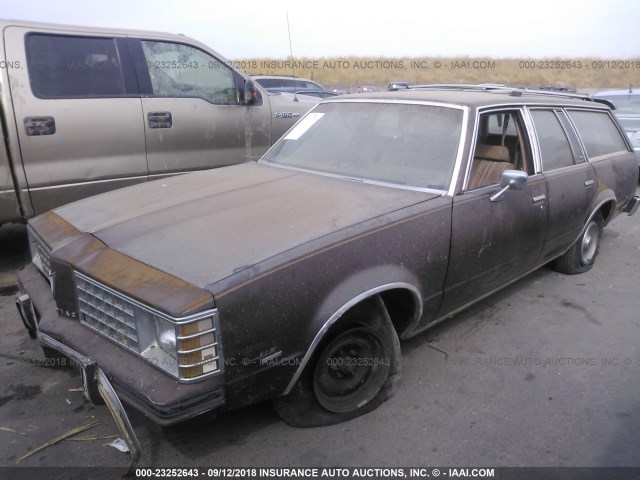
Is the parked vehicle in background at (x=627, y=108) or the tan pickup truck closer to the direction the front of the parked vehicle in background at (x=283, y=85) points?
the parked vehicle in background

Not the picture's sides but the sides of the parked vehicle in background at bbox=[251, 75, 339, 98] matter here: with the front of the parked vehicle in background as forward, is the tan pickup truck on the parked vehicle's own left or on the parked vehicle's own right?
on the parked vehicle's own right

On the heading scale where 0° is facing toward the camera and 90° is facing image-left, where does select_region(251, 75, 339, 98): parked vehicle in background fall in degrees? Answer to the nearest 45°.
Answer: approximately 270°

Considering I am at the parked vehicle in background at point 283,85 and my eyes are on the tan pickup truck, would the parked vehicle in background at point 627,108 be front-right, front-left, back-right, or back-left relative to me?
front-left

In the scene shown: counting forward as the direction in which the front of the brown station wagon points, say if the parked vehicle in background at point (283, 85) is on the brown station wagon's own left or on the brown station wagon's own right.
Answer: on the brown station wagon's own right

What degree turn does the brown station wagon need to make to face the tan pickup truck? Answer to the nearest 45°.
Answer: approximately 90° to its right

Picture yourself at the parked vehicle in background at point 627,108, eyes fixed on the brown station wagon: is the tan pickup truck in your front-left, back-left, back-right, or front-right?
front-right

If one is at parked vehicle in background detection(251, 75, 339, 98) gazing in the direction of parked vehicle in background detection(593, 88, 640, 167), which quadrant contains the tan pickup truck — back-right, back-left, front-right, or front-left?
front-right

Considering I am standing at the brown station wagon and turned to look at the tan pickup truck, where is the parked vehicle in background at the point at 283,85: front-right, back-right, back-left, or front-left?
front-right

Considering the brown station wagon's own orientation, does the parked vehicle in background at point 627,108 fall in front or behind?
behind

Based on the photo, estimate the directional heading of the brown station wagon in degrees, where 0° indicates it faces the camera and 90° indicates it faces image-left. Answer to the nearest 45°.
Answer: approximately 45°

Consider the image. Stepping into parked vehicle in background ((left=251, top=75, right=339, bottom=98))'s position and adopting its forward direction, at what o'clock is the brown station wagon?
The brown station wagon is roughly at 3 o'clock from the parked vehicle in background.
